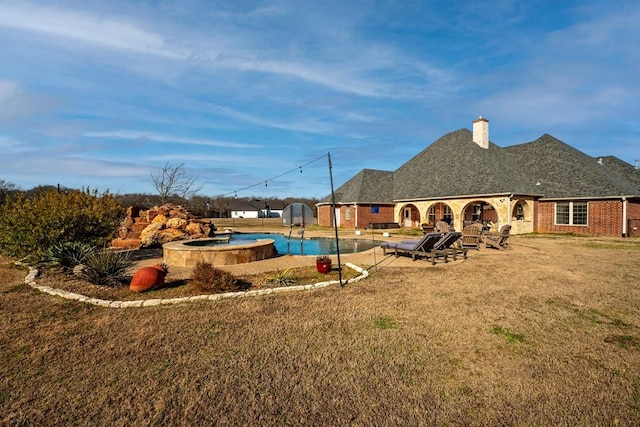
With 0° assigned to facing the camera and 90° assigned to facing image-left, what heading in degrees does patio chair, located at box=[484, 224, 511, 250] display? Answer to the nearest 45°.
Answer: approximately 90°

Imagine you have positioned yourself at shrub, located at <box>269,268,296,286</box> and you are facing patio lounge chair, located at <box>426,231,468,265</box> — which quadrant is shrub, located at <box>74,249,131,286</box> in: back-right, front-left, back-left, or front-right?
back-left

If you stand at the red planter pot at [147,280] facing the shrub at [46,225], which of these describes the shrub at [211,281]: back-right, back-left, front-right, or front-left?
back-right

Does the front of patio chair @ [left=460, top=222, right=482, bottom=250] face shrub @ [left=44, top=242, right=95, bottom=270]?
yes
